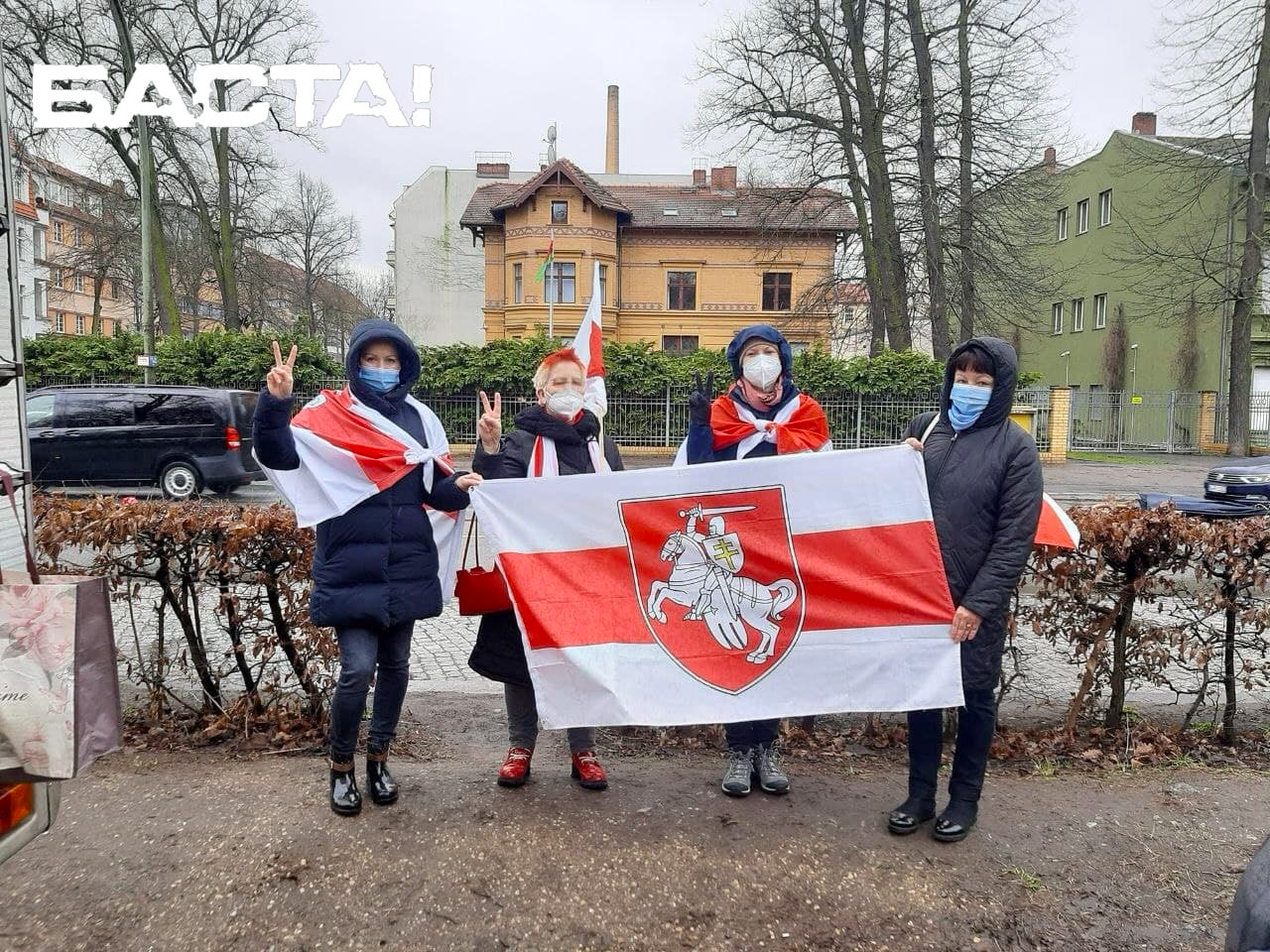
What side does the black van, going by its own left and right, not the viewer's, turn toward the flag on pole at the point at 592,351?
left

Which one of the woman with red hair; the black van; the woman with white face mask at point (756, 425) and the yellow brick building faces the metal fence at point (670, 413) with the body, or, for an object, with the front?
the yellow brick building

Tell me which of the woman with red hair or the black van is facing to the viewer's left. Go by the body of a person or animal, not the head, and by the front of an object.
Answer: the black van

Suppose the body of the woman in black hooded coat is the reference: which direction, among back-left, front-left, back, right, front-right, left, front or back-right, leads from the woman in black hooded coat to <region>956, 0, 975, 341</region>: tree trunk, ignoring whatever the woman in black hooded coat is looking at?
back-right

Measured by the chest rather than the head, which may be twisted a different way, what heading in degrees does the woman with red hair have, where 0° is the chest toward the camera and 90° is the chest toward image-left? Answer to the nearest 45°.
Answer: approximately 0°

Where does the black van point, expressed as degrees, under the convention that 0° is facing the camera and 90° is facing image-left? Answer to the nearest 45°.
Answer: approximately 90°

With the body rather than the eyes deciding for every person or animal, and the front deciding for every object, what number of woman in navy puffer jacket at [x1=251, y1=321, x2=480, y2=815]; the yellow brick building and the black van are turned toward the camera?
2

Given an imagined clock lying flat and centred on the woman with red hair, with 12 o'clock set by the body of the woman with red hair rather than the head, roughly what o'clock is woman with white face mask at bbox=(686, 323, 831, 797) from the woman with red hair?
The woman with white face mask is roughly at 9 o'clock from the woman with red hair.

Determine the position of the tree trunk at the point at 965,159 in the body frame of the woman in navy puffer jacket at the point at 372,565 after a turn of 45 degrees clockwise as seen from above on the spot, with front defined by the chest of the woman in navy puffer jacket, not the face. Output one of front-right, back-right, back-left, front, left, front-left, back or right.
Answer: back

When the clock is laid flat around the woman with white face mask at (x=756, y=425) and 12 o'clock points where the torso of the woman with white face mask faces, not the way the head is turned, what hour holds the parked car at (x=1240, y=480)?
The parked car is roughly at 7 o'clock from the woman with white face mask.
